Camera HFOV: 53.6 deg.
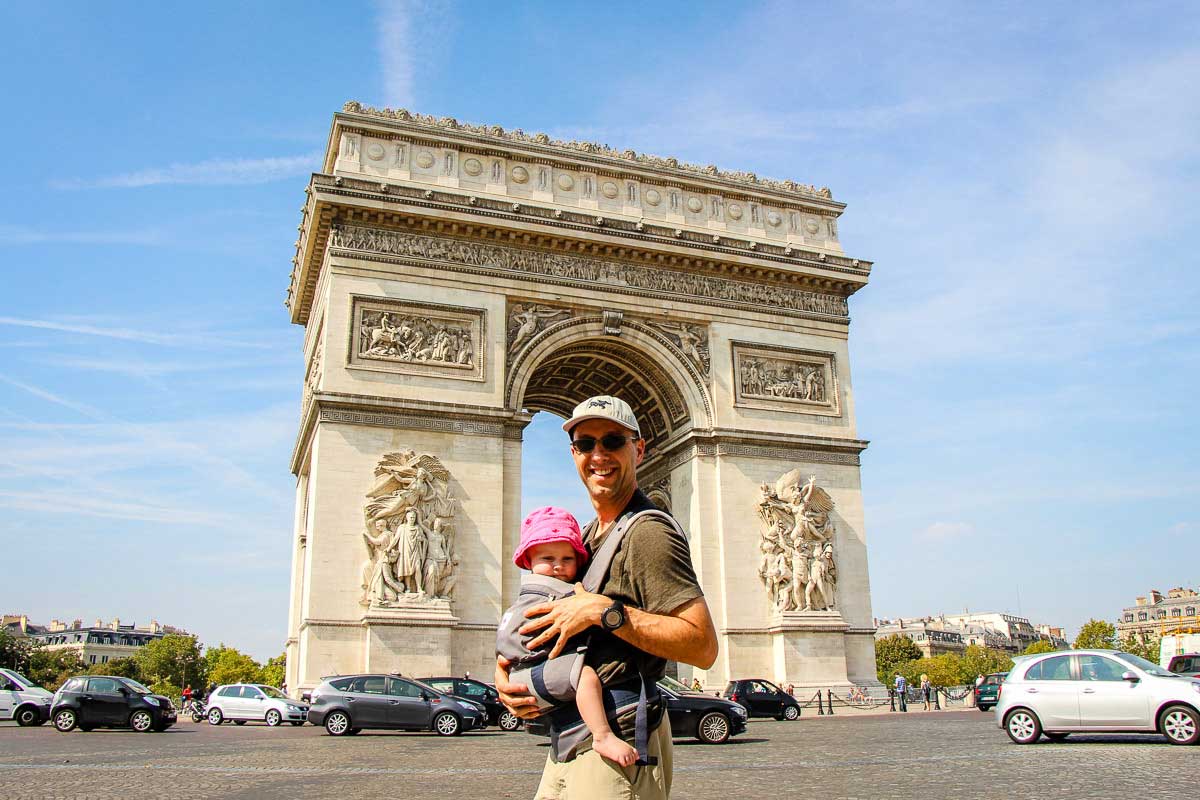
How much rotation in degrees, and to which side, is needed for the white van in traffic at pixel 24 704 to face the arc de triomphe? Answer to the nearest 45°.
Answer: approximately 90° to its left

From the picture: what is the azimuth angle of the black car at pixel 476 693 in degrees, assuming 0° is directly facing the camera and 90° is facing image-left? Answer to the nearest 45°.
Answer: approximately 270°

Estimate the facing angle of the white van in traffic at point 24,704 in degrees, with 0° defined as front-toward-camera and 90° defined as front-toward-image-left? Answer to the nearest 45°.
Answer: approximately 270°

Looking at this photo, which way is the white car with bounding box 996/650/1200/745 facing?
to the viewer's right

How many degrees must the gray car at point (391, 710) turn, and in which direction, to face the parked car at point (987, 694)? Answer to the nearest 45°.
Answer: approximately 45° to its left

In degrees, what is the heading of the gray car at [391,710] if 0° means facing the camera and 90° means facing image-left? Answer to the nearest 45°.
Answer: approximately 270°

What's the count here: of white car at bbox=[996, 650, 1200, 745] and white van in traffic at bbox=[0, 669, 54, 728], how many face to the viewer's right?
2

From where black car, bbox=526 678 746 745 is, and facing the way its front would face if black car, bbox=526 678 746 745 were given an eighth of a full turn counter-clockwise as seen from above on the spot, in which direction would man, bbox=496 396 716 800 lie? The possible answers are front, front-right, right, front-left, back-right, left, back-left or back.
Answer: back-right

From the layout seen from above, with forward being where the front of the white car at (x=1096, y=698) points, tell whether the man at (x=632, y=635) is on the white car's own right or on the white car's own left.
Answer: on the white car's own right

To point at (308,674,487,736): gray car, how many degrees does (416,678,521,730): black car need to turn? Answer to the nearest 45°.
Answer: approximately 135° to its right
